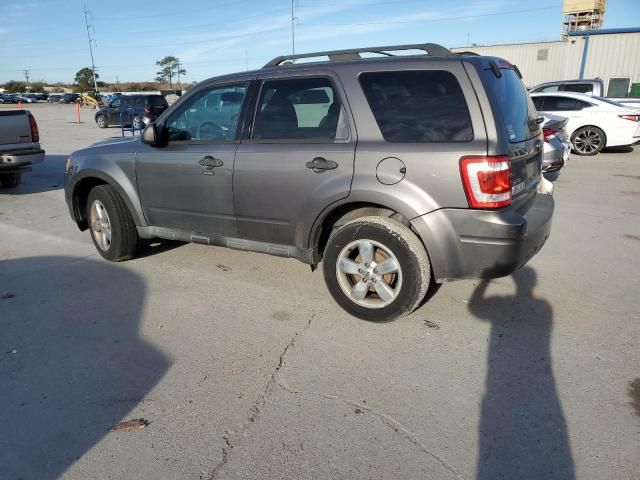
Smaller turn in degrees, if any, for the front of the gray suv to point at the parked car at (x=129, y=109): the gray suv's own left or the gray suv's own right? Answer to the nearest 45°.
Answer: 0° — it already faces it

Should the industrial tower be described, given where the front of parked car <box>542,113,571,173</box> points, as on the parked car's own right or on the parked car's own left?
on the parked car's own right

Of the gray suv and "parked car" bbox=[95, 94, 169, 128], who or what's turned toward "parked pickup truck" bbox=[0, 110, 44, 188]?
the gray suv

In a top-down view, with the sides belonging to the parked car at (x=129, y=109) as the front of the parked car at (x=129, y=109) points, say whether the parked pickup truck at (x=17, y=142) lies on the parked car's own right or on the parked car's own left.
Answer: on the parked car's own left

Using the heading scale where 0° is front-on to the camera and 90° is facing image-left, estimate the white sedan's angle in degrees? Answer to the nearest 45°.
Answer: approximately 90°

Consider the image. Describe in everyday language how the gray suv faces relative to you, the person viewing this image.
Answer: facing away from the viewer and to the left of the viewer

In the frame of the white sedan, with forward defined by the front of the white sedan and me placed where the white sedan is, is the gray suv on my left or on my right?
on my left

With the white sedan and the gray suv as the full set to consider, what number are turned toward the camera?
0

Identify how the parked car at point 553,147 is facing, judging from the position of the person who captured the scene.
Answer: facing away from the viewer and to the left of the viewer

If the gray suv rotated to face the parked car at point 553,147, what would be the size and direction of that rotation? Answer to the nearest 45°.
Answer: approximately 90° to its right

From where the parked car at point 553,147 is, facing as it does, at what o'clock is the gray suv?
The gray suv is roughly at 8 o'clock from the parked car.
